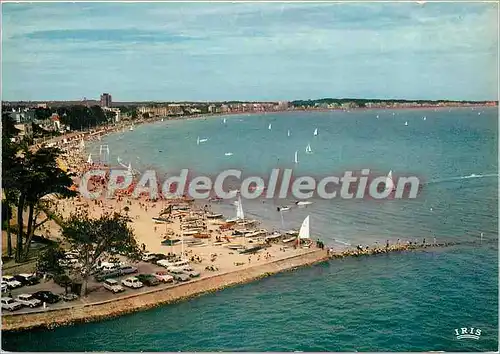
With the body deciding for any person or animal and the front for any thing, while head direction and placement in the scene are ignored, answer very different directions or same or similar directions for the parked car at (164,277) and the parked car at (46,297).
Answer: same or similar directions

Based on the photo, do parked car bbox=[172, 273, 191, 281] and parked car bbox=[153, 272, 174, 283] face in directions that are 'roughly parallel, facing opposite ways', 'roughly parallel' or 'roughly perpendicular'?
roughly parallel

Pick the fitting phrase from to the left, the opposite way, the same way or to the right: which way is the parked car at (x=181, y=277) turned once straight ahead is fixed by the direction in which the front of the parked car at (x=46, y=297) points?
the same way

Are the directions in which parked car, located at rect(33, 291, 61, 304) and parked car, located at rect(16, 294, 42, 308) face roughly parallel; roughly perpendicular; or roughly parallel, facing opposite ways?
roughly parallel
